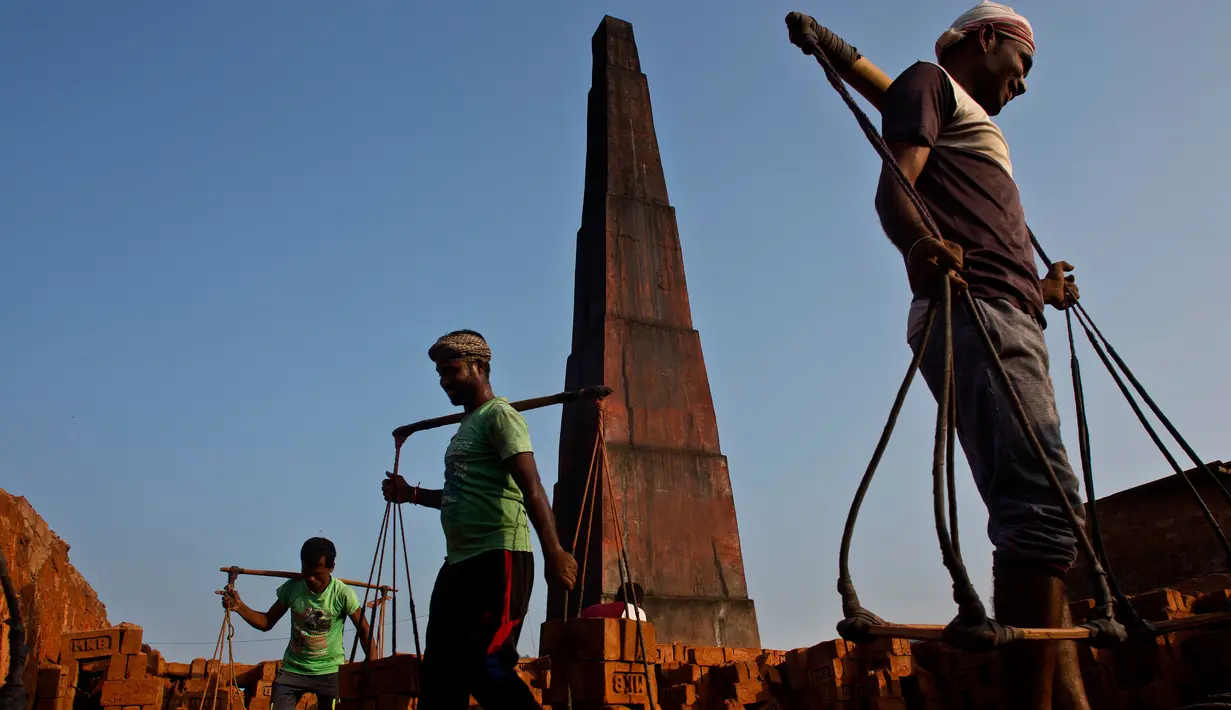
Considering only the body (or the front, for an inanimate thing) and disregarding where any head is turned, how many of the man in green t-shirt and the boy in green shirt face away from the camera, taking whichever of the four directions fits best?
0

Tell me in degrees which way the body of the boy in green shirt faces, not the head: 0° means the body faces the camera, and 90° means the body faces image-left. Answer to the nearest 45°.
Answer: approximately 0°

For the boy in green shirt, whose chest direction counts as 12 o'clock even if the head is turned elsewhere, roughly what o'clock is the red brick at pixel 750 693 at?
The red brick is roughly at 9 o'clock from the boy in green shirt.

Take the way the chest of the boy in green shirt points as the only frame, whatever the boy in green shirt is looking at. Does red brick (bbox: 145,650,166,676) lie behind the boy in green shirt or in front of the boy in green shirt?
behind

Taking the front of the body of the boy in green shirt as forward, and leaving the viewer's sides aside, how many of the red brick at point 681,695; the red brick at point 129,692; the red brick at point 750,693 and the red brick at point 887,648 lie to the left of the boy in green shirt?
3
